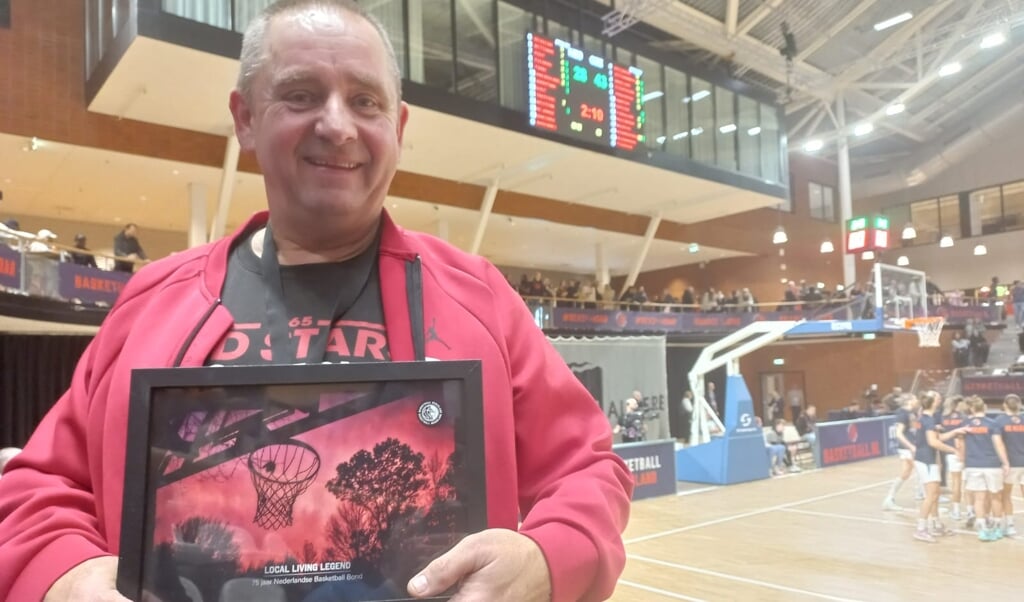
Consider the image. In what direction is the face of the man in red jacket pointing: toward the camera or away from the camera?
toward the camera

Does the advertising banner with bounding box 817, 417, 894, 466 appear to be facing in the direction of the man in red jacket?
yes

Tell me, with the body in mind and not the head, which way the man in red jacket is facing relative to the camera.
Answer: toward the camera

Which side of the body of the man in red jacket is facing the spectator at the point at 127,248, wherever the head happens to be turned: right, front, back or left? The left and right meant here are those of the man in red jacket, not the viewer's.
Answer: back

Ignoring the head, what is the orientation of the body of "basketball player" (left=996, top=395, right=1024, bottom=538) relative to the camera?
away from the camera

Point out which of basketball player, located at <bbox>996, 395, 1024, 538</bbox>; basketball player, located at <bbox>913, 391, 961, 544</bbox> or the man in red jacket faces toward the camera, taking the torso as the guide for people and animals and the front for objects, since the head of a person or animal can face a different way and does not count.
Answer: the man in red jacket

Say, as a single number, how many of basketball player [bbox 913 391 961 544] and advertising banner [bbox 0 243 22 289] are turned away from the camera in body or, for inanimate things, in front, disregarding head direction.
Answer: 0

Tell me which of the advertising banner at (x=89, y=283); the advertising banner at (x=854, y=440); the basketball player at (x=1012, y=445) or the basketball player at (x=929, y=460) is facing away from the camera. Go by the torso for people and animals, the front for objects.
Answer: the basketball player at (x=1012, y=445)

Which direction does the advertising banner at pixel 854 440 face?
toward the camera

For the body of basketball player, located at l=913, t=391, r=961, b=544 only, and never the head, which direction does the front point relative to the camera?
to the viewer's right

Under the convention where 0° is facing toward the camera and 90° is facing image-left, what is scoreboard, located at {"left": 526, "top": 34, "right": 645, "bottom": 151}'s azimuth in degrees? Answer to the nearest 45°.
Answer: approximately 315°

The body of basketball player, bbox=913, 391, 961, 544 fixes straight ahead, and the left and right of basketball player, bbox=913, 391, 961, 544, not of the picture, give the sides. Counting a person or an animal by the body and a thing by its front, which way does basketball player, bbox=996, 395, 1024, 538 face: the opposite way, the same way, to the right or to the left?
to the left
